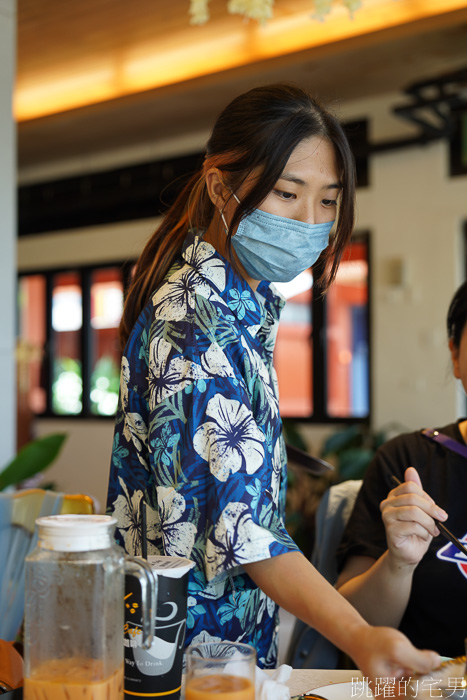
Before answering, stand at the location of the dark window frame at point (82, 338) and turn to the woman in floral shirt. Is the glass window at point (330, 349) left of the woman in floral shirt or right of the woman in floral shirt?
left

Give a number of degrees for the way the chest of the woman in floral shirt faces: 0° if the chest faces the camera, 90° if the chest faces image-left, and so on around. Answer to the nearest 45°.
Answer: approximately 270°

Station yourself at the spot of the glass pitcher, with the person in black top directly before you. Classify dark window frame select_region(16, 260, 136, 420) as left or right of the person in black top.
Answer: left

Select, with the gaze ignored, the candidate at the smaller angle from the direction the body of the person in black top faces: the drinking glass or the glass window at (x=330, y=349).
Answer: the drinking glass

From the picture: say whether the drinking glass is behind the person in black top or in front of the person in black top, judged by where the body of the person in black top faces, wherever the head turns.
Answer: in front
